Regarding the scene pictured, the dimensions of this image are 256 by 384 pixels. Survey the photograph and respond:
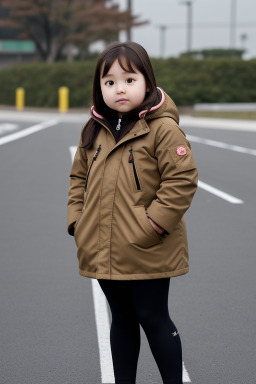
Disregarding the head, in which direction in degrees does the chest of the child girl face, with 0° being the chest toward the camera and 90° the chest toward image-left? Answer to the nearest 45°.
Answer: approximately 45°

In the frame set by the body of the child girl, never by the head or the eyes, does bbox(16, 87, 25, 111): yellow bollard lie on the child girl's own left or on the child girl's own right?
on the child girl's own right

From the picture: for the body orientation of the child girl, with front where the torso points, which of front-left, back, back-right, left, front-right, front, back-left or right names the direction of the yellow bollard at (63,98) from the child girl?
back-right

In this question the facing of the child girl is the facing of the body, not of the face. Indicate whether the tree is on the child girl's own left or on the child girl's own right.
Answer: on the child girl's own right
